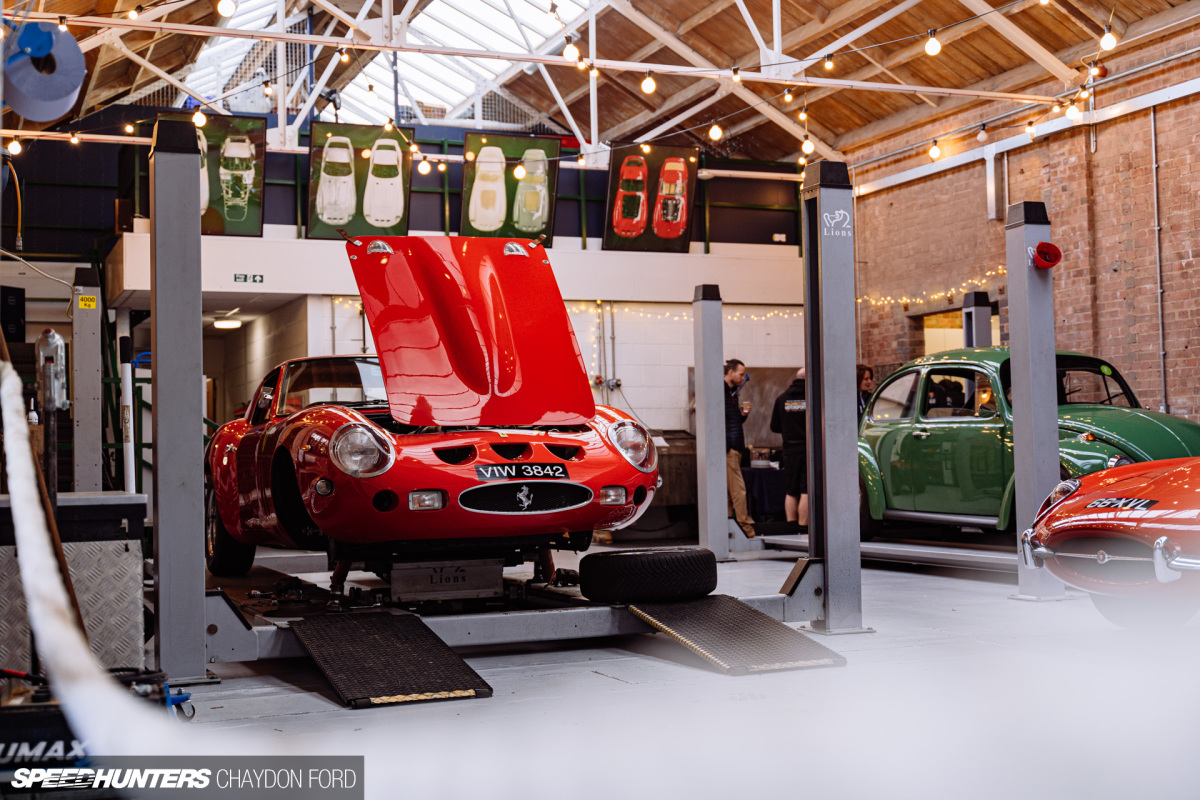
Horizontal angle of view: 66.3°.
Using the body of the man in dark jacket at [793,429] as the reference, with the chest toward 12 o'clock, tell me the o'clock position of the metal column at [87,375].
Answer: The metal column is roughly at 8 o'clock from the man in dark jacket.

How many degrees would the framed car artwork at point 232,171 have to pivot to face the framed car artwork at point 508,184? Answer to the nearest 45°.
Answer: approximately 90° to its left

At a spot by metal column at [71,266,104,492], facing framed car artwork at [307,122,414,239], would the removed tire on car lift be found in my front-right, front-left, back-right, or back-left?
back-right

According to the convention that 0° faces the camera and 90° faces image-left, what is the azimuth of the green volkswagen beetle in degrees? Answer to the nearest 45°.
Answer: approximately 315°

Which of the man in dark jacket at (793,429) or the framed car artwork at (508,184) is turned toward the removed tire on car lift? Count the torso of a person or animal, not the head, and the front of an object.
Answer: the framed car artwork

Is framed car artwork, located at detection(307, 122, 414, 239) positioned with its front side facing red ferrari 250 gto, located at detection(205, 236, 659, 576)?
yes

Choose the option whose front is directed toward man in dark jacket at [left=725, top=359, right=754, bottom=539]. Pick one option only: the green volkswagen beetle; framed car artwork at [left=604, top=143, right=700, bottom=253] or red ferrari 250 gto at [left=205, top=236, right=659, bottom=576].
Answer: the framed car artwork

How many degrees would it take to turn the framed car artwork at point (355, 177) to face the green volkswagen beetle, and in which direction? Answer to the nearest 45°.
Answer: approximately 45° to its left
